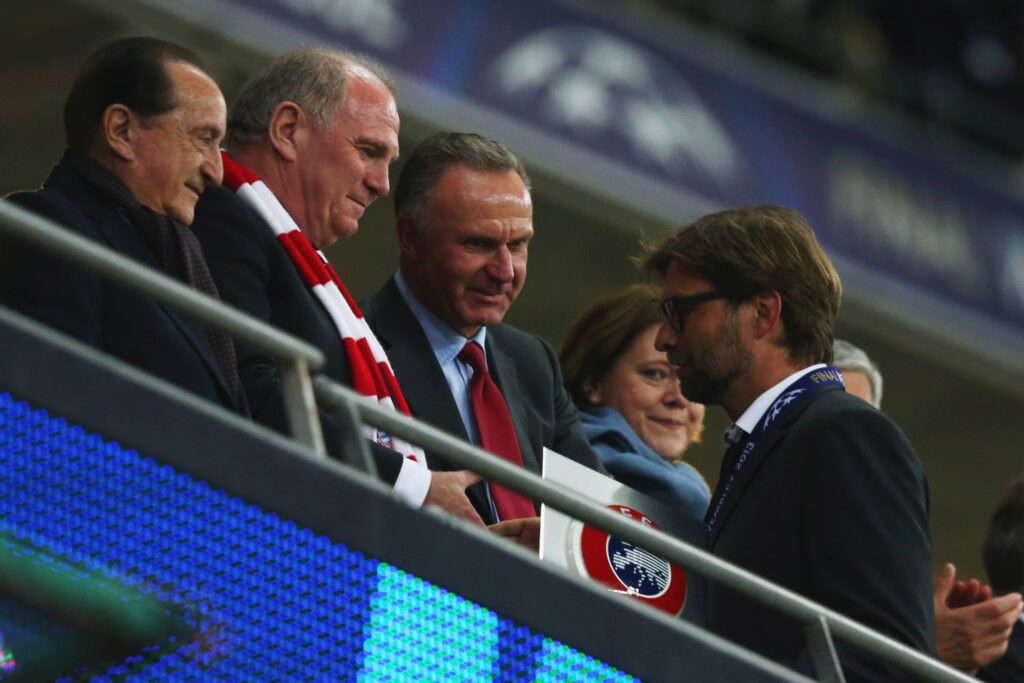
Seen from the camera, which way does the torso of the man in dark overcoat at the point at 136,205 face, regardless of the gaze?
to the viewer's right

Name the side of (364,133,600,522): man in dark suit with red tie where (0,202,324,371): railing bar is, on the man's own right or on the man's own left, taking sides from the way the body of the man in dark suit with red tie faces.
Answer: on the man's own right

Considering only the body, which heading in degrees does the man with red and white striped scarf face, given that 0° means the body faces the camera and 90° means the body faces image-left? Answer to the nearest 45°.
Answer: approximately 270°

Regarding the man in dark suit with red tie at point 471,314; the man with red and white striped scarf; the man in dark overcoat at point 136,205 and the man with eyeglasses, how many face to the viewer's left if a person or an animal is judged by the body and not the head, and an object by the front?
1

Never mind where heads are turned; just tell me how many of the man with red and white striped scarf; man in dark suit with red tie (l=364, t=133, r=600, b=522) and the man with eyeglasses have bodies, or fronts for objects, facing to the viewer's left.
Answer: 1

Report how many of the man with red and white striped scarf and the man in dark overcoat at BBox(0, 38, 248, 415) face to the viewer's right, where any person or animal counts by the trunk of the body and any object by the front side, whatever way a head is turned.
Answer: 2

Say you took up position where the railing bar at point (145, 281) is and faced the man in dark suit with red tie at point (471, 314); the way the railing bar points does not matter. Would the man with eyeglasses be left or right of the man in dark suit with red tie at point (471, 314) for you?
right

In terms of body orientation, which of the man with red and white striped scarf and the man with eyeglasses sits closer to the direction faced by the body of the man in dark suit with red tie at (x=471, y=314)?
the man with eyeglasses

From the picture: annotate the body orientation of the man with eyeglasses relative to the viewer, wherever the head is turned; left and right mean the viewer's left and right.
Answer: facing to the left of the viewer

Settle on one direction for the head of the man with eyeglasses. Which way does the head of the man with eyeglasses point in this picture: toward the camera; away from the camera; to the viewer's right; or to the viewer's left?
to the viewer's left

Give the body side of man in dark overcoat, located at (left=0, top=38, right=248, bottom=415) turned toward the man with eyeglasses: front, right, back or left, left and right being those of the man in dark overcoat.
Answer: front

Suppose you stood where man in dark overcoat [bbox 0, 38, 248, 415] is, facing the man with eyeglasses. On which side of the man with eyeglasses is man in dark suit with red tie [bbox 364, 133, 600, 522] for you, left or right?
left

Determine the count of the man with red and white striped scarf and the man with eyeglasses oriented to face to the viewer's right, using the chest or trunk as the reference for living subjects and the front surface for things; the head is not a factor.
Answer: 1
